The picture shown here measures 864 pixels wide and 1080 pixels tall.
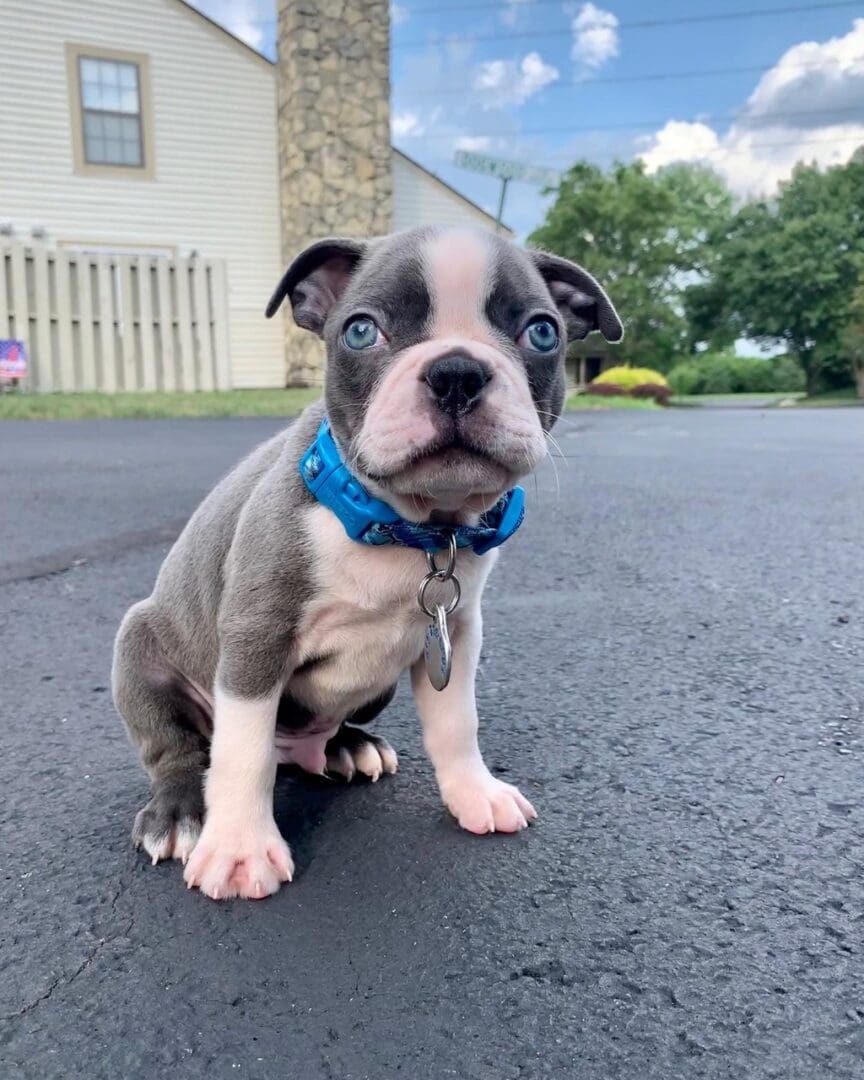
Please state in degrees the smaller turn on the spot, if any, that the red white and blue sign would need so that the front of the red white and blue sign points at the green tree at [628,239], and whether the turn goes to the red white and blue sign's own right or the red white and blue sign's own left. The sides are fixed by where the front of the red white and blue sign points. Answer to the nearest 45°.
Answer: approximately 135° to the red white and blue sign's own left

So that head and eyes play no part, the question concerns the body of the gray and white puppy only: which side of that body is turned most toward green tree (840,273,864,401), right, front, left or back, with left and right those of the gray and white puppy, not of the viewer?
left

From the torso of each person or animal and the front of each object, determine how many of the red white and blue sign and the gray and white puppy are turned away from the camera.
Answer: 0

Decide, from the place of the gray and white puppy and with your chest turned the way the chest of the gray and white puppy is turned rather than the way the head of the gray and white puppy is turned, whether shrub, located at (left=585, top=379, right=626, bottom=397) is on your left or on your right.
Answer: on your left

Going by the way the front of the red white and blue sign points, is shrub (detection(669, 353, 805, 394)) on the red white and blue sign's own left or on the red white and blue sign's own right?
on the red white and blue sign's own left

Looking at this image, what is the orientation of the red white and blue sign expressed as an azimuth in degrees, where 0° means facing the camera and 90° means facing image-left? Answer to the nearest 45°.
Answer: approximately 0°

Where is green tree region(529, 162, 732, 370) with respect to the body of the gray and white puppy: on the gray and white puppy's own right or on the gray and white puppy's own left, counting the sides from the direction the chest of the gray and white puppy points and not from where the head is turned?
on the gray and white puppy's own left
